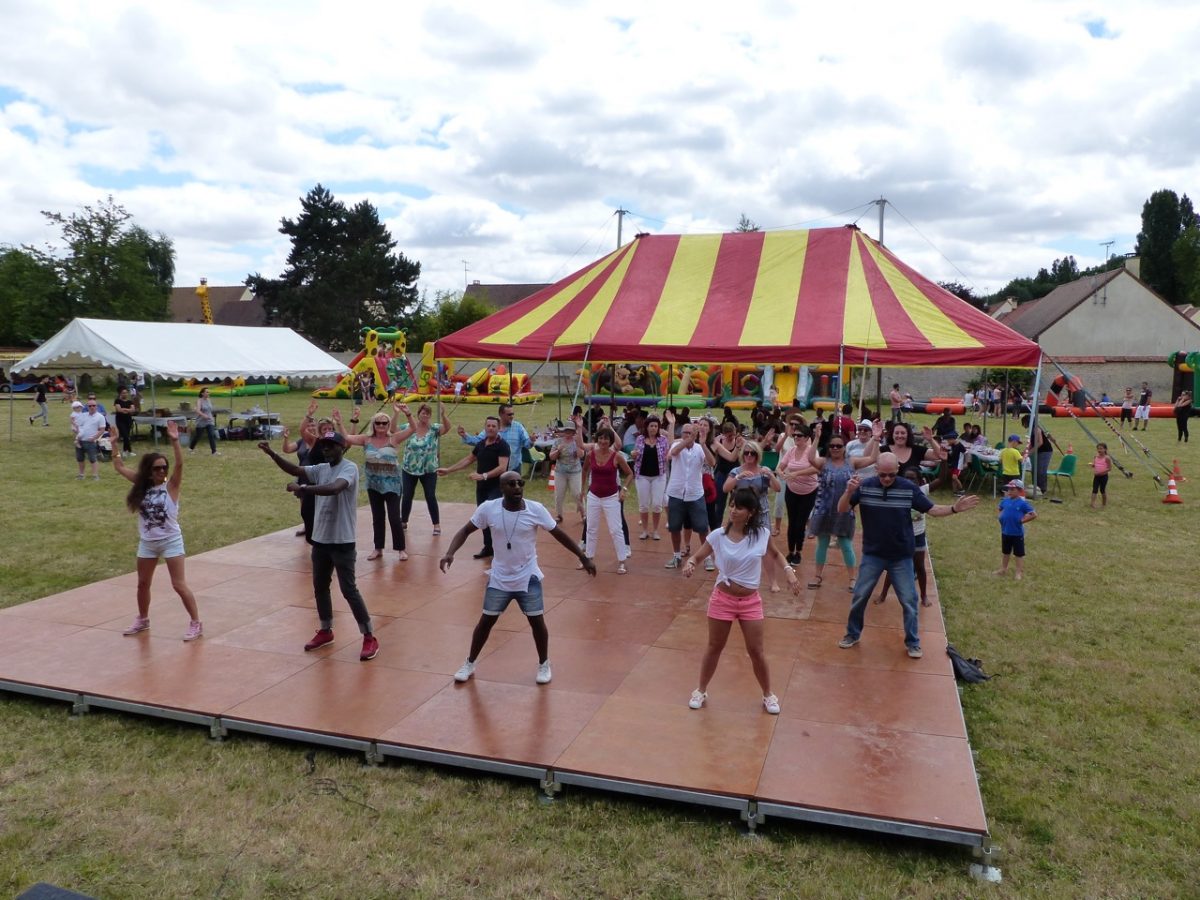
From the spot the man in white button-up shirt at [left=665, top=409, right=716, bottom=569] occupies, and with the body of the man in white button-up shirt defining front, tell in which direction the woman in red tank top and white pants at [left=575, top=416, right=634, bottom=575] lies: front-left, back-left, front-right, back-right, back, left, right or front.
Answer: right

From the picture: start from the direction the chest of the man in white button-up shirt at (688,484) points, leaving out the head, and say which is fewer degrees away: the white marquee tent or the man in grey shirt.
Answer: the man in grey shirt

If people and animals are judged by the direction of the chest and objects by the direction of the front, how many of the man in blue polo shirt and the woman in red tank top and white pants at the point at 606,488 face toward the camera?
2

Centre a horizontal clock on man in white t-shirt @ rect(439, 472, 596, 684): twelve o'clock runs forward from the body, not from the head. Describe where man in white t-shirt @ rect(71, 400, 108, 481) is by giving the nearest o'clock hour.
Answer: man in white t-shirt @ rect(71, 400, 108, 481) is roughly at 5 o'clock from man in white t-shirt @ rect(439, 472, 596, 684).

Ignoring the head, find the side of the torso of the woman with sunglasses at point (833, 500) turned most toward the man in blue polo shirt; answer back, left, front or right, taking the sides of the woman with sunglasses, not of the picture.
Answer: front

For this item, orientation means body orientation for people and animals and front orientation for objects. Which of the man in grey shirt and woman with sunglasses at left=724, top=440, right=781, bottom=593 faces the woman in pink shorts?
the woman with sunglasses

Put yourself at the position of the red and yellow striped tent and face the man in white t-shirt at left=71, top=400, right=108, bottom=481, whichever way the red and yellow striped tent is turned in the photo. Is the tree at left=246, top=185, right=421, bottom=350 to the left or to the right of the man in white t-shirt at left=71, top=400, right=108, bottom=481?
right

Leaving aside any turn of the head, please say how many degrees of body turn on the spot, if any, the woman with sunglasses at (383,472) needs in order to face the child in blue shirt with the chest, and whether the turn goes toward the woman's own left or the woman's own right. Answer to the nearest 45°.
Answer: approximately 90° to the woman's own left

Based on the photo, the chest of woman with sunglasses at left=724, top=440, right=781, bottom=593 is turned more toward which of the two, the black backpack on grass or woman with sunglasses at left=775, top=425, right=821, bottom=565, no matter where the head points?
the black backpack on grass

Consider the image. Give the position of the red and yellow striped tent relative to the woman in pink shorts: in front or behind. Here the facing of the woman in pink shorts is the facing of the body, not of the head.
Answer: behind
